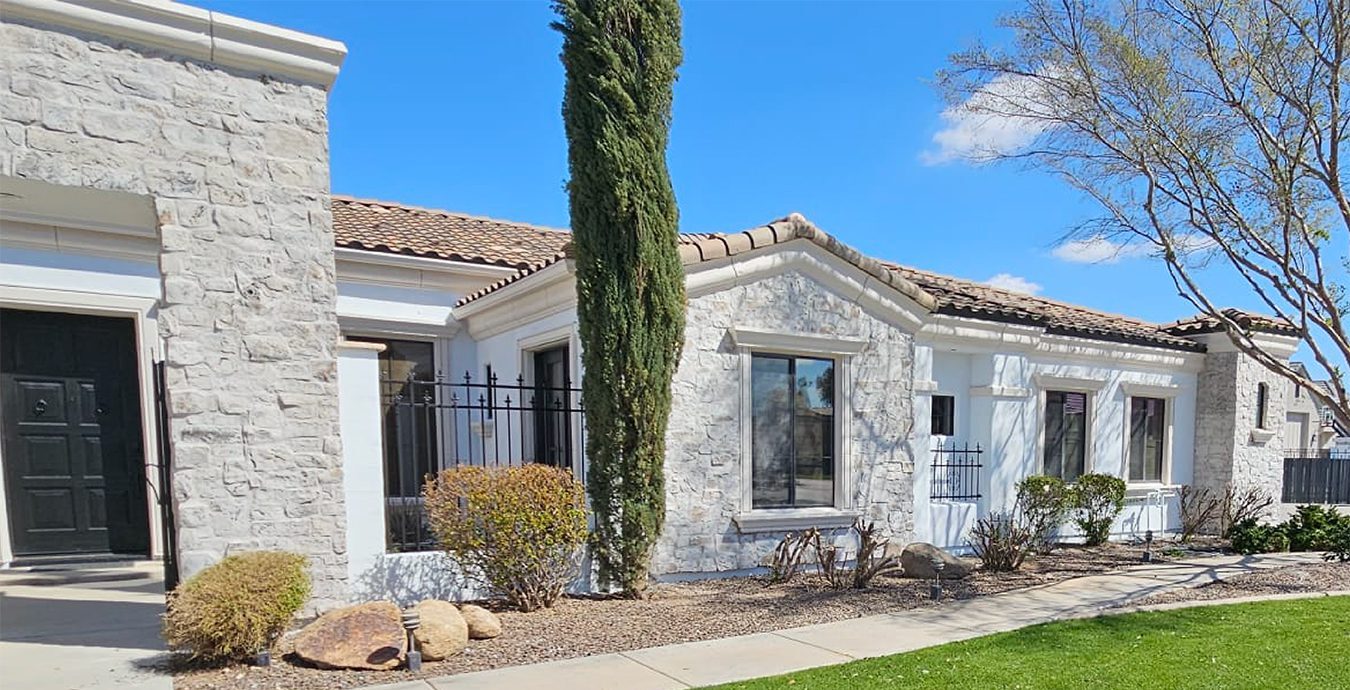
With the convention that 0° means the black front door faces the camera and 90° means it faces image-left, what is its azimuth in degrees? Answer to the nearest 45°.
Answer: approximately 0°
